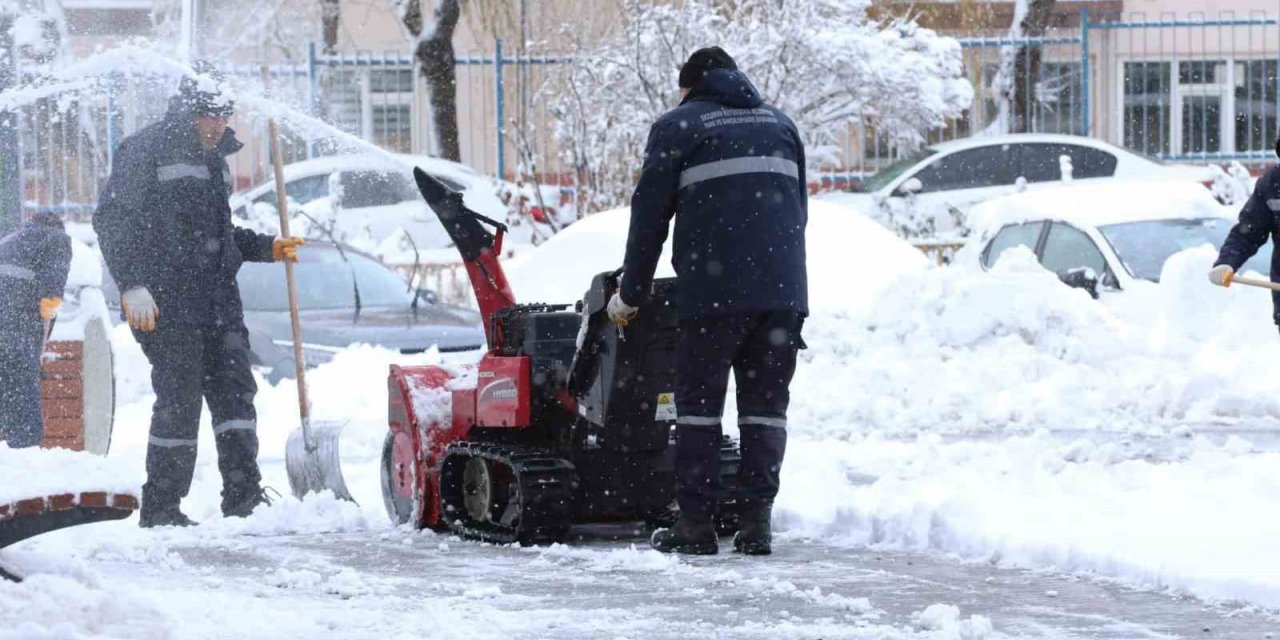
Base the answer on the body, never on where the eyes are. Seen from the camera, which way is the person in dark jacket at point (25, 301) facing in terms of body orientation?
to the viewer's right

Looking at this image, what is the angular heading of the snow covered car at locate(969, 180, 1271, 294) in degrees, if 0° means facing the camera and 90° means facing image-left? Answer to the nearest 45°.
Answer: approximately 315°

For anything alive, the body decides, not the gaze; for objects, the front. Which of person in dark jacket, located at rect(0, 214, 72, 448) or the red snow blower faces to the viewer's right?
the person in dark jacket

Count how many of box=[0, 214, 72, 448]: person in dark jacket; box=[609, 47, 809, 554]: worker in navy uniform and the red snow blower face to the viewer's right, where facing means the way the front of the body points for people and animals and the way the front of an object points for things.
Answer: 1

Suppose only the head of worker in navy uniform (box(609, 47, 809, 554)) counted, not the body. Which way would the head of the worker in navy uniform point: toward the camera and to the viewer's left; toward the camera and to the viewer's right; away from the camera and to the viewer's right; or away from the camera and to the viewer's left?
away from the camera and to the viewer's left

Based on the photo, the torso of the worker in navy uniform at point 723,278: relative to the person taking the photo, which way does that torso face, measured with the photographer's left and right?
facing away from the viewer and to the left of the viewer

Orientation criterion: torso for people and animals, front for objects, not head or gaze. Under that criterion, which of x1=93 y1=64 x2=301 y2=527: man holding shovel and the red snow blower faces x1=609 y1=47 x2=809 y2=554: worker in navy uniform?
the man holding shovel

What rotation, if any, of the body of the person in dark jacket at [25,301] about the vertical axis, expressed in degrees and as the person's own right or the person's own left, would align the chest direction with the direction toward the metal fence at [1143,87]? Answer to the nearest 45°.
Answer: approximately 45° to the person's own left

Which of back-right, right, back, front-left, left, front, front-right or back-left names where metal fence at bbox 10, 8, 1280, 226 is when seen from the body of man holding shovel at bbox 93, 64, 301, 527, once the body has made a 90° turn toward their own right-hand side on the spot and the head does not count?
back
